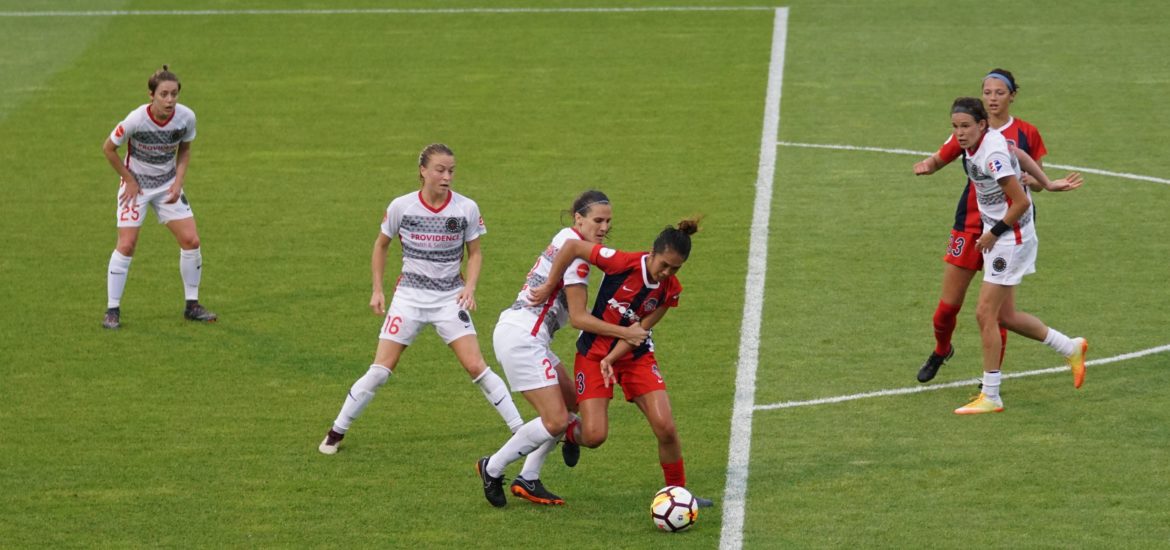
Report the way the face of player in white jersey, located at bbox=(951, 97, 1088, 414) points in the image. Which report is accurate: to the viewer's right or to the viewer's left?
to the viewer's left

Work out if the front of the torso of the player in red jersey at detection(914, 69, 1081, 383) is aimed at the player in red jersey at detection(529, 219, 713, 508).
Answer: yes

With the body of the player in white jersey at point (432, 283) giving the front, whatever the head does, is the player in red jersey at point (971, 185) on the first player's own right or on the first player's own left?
on the first player's own left

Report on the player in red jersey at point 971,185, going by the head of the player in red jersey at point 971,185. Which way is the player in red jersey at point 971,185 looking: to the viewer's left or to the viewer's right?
to the viewer's left

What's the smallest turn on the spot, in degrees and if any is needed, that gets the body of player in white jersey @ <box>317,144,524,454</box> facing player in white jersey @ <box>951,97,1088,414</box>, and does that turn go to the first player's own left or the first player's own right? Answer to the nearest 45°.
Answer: approximately 90° to the first player's own left

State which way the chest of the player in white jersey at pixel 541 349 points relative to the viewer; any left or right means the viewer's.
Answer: facing to the right of the viewer

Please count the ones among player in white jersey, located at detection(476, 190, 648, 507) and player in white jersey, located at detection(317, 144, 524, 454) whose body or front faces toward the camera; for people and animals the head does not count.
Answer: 1

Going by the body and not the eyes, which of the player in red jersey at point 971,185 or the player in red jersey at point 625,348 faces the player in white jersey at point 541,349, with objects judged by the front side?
the player in red jersey at point 971,185

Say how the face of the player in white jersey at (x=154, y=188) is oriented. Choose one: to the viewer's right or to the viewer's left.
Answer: to the viewer's right

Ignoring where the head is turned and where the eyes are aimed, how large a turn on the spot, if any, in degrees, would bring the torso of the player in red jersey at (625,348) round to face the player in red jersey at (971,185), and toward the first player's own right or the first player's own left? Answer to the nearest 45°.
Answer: approximately 90° to the first player's own left
